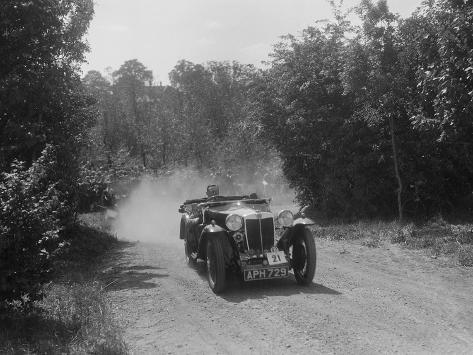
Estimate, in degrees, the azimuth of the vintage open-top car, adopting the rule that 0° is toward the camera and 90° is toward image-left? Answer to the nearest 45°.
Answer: approximately 315°

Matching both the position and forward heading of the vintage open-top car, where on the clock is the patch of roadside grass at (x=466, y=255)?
The patch of roadside grass is roughly at 10 o'clock from the vintage open-top car.

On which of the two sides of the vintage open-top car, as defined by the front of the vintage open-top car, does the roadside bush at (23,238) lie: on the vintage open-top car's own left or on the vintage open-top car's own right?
on the vintage open-top car's own right

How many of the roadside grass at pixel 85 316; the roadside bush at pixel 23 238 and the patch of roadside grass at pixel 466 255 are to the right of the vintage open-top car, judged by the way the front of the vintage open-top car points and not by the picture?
2
